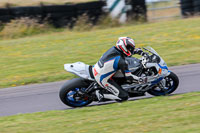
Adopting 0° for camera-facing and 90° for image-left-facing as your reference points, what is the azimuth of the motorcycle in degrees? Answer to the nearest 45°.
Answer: approximately 270°

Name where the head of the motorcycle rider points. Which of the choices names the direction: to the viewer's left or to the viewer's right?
to the viewer's right

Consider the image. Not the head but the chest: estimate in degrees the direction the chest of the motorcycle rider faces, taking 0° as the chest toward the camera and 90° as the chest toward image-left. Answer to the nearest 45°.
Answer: approximately 270°
